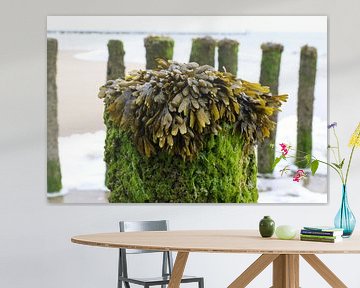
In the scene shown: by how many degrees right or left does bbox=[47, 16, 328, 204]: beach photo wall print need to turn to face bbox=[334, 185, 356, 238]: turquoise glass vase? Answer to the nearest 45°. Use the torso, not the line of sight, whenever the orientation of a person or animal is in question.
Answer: approximately 45° to its left

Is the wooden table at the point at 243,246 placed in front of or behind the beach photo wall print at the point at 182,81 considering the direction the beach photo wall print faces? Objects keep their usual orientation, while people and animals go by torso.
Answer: in front

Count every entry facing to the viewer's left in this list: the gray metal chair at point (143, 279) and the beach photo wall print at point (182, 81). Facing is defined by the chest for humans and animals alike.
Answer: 0

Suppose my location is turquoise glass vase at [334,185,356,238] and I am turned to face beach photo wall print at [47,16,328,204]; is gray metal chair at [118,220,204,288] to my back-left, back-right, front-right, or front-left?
front-left

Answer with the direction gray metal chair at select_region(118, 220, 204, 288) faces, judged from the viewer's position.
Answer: facing the viewer and to the right of the viewer

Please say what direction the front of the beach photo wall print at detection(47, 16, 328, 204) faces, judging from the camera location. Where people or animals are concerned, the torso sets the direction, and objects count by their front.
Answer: facing the viewer

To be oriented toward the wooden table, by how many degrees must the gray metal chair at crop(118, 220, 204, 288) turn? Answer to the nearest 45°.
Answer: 0° — it already faces it
